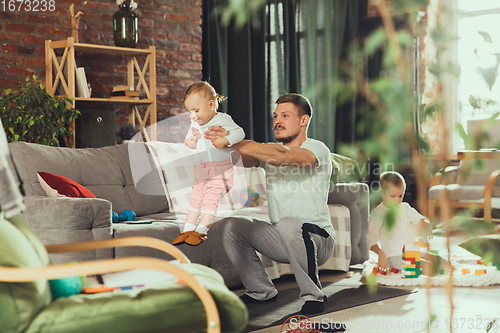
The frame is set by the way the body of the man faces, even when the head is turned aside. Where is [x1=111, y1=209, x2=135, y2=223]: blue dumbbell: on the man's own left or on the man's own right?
on the man's own right

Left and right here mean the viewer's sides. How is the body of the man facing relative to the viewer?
facing the viewer and to the left of the viewer

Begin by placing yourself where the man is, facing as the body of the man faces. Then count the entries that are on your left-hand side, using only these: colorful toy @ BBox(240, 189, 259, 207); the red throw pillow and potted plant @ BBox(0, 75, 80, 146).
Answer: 0

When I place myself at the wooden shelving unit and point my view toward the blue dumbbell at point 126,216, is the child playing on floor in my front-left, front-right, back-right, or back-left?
front-left

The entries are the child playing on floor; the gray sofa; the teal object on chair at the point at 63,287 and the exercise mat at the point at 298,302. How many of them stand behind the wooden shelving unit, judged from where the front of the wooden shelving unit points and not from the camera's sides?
0

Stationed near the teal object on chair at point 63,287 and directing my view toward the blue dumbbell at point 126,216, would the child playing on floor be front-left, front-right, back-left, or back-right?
front-right

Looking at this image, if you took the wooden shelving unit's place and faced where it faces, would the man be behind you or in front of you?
in front

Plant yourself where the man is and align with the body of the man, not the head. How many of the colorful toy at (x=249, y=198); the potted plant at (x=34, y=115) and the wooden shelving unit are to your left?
0

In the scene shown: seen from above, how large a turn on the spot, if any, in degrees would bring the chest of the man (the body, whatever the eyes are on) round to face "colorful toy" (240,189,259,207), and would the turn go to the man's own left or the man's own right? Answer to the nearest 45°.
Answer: approximately 135° to the man's own right

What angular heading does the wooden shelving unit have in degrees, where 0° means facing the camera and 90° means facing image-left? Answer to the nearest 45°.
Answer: approximately 315°

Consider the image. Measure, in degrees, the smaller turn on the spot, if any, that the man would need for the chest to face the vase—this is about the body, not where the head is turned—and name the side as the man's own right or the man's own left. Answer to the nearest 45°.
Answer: approximately 90° to the man's own right

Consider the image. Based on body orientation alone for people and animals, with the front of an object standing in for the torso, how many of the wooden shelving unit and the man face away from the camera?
0
